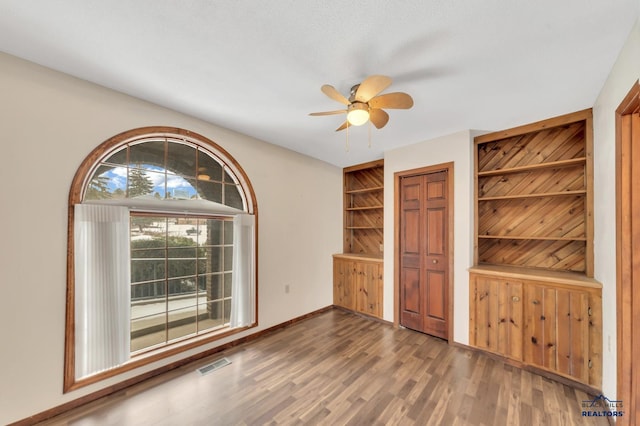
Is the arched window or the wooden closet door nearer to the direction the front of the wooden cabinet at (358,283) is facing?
the arched window

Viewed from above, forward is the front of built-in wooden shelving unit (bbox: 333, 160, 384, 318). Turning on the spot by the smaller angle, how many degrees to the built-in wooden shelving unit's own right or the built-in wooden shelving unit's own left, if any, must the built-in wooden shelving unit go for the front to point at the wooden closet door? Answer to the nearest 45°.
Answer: approximately 90° to the built-in wooden shelving unit's own left

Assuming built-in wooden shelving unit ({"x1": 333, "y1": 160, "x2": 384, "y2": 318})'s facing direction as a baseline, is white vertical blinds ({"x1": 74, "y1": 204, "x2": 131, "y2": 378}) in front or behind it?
in front

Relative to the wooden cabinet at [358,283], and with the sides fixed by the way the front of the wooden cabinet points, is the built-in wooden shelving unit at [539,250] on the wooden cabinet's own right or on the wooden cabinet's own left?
on the wooden cabinet's own left

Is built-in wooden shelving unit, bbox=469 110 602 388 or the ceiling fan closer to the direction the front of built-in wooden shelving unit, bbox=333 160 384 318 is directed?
the ceiling fan

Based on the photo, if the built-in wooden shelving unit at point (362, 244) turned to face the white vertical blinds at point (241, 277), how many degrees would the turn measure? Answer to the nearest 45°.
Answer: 0° — it already faces it

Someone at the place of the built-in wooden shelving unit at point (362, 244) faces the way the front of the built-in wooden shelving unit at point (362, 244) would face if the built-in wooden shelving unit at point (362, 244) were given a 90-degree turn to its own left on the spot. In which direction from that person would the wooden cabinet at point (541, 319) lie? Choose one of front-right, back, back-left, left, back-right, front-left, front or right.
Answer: front

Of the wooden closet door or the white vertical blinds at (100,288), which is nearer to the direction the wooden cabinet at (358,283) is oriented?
the white vertical blinds

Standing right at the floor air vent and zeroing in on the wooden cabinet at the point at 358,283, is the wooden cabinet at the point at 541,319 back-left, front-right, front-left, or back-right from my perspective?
front-right

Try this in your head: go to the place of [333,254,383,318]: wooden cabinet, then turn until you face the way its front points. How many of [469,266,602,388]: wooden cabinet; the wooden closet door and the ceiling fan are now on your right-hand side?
0

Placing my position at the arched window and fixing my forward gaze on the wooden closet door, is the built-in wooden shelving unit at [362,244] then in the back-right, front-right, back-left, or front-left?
front-left

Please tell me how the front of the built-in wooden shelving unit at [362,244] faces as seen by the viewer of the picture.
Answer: facing the viewer and to the left of the viewer

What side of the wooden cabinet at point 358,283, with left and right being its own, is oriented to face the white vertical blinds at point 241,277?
front

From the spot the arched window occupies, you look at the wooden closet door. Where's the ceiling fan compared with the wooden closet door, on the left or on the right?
right

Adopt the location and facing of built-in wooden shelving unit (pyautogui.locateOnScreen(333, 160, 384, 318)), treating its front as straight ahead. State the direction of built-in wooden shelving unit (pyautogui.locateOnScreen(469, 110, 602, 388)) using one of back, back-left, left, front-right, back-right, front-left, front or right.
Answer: left

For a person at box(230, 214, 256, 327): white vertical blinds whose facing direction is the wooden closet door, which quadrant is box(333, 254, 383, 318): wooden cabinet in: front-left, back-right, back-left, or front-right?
front-left
